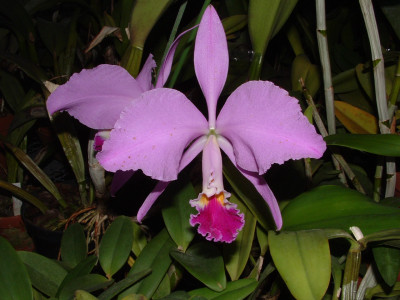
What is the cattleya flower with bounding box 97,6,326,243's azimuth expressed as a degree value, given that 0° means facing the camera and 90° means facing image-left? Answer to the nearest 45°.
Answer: approximately 0°

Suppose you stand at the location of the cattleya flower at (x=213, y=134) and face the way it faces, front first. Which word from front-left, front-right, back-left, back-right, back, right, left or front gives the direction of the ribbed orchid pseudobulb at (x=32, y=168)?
back-right
